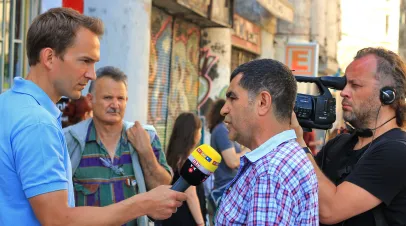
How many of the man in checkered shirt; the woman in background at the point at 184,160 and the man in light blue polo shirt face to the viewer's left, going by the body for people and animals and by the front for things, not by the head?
1

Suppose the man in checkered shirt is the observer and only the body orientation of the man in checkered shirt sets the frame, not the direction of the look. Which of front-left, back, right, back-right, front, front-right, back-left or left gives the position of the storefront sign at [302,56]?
right

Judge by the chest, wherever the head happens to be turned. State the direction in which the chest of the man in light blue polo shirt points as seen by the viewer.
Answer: to the viewer's right

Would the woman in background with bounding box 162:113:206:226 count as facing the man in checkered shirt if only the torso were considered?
no

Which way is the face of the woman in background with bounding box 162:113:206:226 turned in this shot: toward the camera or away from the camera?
away from the camera

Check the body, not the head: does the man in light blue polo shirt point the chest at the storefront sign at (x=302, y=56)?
no

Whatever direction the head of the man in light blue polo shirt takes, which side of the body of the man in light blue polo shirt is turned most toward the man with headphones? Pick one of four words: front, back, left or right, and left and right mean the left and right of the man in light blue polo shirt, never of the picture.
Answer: front

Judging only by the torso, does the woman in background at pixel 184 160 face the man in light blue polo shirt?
no

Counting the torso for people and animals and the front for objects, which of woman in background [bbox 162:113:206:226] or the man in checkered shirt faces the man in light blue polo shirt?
the man in checkered shirt

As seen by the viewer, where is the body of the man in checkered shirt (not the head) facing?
to the viewer's left

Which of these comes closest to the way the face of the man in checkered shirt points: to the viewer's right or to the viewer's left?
to the viewer's left

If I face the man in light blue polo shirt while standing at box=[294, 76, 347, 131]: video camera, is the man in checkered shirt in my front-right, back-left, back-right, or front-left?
front-left

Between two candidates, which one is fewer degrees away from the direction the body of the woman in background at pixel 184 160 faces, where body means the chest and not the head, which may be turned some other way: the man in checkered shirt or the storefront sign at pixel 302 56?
the storefront sign

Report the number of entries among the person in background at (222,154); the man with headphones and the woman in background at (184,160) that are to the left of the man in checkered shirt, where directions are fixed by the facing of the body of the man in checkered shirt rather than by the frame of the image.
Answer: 0

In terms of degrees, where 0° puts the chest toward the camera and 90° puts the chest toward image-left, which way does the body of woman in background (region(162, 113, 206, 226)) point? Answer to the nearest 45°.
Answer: approximately 225°

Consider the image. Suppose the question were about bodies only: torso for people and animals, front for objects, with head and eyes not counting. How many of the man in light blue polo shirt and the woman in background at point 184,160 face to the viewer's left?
0
